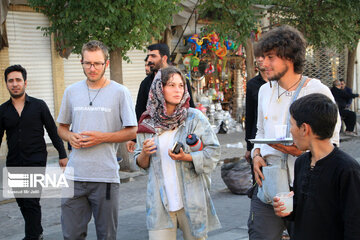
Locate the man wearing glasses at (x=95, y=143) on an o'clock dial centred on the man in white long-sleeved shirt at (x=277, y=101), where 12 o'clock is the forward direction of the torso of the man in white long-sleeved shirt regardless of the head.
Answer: The man wearing glasses is roughly at 2 o'clock from the man in white long-sleeved shirt.

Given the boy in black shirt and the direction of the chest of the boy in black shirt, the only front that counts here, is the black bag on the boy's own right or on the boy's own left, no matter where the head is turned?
on the boy's own right

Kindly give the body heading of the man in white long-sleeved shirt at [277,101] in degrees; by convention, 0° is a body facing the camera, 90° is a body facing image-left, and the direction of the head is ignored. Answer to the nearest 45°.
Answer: approximately 45°

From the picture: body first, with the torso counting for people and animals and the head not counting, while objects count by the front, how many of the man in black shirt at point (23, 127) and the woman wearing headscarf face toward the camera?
2

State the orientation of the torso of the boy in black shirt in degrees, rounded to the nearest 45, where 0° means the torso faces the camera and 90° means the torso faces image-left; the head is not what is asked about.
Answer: approximately 45°

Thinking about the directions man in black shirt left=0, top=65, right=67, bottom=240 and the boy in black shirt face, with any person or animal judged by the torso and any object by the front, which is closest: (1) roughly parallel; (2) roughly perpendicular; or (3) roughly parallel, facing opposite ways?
roughly perpendicular

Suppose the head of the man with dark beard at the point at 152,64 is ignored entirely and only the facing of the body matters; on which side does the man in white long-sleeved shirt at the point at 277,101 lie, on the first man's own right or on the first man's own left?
on the first man's own left

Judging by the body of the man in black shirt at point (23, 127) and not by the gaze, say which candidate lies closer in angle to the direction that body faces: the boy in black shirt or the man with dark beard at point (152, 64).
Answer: the boy in black shirt

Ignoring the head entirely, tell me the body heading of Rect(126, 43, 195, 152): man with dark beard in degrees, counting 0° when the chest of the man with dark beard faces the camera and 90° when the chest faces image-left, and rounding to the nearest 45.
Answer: approximately 45°

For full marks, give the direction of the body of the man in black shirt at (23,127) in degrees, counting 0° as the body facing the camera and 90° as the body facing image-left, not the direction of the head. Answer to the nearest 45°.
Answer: approximately 0°
